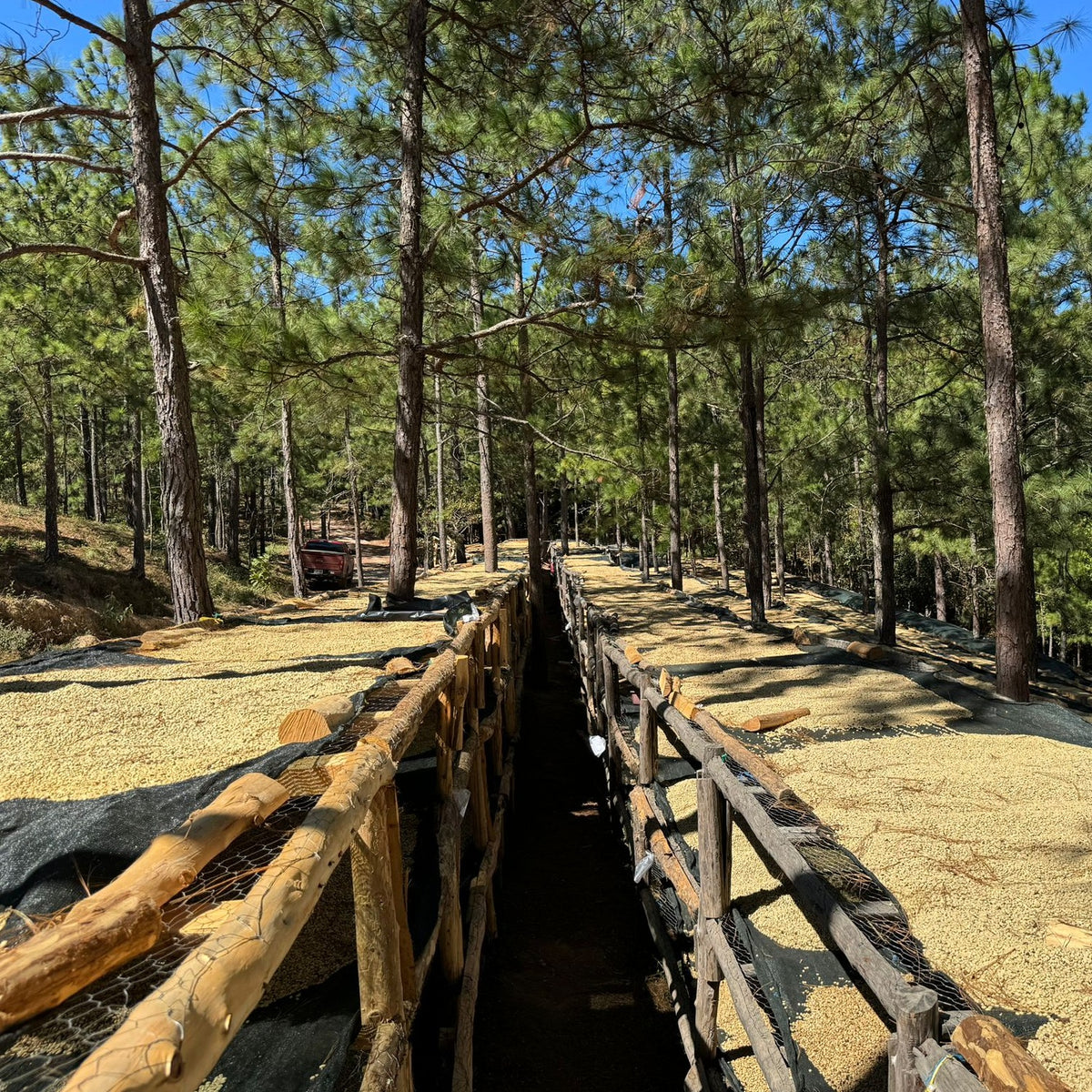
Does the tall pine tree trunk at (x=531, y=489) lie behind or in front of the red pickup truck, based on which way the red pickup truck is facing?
behind

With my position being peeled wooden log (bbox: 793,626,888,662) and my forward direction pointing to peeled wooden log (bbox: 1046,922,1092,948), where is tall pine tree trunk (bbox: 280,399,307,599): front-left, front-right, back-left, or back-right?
back-right
